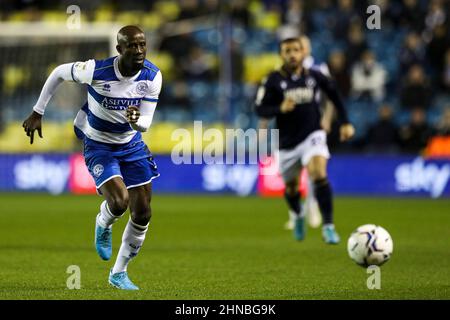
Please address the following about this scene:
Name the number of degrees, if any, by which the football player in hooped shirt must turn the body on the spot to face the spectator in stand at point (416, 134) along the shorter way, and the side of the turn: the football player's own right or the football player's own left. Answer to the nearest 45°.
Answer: approximately 90° to the football player's own left

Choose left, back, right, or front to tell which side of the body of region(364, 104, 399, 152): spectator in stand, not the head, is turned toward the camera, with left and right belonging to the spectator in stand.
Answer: front

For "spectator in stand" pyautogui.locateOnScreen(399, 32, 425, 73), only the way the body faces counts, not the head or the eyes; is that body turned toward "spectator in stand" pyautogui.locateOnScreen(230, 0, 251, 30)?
no

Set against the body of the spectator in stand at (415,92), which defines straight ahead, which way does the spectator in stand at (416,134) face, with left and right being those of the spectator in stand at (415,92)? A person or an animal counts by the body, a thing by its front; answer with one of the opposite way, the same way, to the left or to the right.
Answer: the same way

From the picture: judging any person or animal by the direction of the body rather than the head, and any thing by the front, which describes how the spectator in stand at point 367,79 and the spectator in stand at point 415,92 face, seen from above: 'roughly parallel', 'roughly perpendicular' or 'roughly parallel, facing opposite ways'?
roughly parallel

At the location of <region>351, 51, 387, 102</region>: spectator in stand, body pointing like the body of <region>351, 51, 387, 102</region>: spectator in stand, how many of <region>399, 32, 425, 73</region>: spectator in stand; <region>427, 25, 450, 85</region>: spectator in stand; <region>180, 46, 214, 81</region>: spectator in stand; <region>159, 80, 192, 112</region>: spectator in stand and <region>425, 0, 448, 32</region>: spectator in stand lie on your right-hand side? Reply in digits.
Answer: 2

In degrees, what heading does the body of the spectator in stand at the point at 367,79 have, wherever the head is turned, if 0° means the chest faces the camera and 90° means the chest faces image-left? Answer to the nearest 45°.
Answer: approximately 0°

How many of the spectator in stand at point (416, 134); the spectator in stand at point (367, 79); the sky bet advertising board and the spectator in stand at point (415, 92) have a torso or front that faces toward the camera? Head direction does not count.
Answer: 4

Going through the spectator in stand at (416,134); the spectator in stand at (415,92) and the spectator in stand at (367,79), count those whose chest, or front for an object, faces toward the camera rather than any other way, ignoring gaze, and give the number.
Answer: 3

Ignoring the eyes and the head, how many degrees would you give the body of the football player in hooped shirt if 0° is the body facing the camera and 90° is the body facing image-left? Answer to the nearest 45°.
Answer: approximately 315°

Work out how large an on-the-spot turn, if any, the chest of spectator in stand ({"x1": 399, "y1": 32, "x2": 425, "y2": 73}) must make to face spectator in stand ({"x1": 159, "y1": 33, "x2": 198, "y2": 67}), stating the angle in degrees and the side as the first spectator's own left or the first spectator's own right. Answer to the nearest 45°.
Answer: approximately 90° to the first spectator's own right

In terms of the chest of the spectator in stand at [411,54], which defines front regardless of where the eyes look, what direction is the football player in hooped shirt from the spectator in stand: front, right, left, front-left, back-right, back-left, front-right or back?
front

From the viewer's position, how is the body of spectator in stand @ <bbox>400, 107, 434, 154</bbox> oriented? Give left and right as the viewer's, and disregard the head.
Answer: facing the viewer
